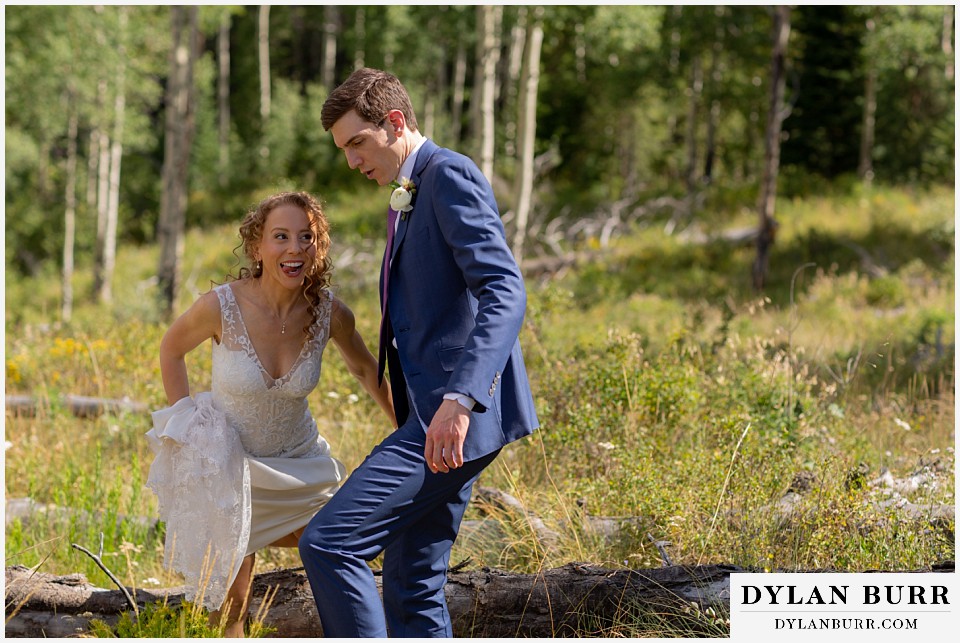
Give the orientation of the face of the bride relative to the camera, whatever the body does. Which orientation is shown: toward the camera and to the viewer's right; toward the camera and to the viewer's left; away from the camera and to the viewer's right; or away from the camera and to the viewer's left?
toward the camera and to the viewer's right

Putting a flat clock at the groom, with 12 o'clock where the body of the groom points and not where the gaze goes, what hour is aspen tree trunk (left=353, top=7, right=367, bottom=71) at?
The aspen tree trunk is roughly at 3 o'clock from the groom.

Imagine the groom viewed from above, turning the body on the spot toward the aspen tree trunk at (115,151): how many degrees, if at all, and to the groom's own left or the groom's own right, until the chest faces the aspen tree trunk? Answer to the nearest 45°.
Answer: approximately 90° to the groom's own right

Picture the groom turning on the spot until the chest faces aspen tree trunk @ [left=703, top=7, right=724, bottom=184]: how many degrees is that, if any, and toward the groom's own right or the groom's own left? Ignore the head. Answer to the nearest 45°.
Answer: approximately 90° to the groom's own right

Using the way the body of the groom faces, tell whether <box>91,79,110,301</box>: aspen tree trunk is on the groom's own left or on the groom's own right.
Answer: on the groom's own right

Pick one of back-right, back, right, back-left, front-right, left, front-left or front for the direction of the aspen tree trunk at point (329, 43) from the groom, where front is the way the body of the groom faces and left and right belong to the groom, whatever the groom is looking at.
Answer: right

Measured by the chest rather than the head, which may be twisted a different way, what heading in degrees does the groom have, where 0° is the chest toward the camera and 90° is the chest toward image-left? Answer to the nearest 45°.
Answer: approximately 90°

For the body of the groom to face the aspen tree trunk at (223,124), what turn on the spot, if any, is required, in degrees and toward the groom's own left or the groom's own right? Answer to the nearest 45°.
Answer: approximately 90° to the groom's own right

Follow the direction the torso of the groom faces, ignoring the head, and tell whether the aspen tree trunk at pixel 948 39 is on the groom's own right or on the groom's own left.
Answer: on the groom's own right

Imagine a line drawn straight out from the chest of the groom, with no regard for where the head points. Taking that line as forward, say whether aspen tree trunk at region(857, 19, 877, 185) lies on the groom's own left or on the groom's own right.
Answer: on the groom's own right
